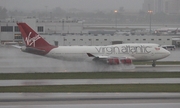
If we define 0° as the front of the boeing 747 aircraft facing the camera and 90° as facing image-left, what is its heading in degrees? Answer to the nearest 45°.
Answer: approximately 270°
